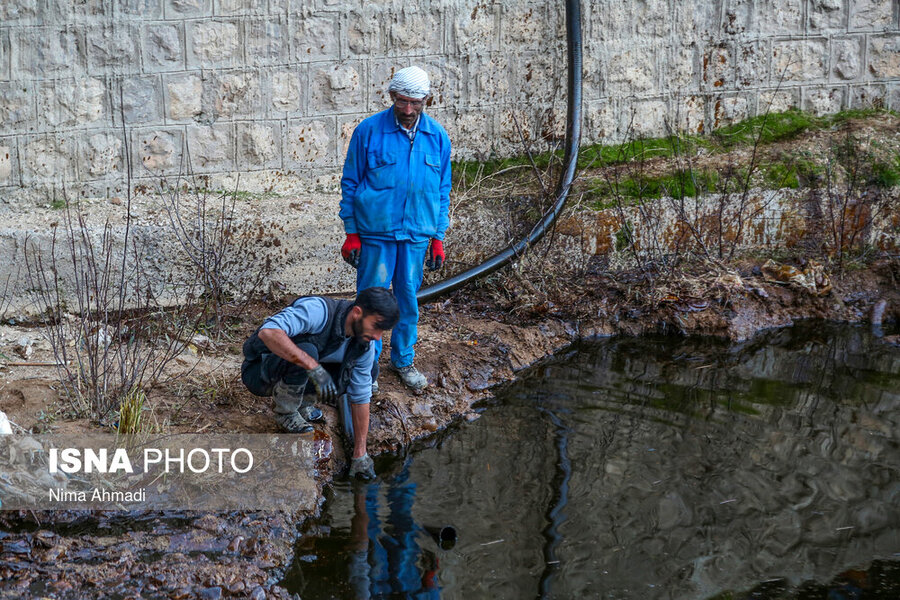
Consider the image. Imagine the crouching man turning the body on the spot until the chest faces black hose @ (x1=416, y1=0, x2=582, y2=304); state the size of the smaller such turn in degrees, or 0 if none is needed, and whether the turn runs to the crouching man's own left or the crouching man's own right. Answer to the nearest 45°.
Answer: approximately 90° to the crouching man's own left

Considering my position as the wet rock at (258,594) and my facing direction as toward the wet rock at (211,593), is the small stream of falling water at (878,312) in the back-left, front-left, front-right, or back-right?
back-right

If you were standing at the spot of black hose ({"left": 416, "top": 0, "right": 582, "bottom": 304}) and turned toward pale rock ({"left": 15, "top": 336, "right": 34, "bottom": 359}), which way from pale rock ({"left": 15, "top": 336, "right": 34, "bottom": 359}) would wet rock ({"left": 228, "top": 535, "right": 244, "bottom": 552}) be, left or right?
left

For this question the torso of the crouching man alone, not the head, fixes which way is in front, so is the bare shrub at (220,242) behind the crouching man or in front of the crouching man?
behind

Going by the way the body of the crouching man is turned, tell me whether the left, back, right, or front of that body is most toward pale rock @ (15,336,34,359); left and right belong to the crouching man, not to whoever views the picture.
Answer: back

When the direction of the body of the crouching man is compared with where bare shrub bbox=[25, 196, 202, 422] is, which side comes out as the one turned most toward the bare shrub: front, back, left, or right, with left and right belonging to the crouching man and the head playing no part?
back

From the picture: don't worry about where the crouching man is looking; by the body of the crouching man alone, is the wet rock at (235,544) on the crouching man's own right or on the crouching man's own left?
on the crouching man's own right

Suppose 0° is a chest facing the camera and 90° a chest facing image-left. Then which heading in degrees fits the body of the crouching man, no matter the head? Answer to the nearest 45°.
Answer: approximately 315°

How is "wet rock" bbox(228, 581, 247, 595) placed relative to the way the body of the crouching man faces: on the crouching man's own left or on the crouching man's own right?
on the crouching man's own right

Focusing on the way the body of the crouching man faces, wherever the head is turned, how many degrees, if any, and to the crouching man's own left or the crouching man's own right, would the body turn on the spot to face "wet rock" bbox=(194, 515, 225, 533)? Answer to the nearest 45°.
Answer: approximately 90° to the crouching man's own right

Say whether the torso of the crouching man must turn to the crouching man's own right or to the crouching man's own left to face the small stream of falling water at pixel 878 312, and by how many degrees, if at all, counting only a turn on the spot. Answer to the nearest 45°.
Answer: approximately 90° to the crouching man's own left
